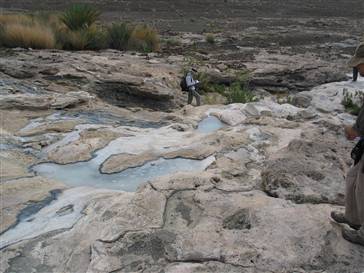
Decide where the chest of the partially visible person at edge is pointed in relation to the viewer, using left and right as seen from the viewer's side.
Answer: facing to the left of the viewer

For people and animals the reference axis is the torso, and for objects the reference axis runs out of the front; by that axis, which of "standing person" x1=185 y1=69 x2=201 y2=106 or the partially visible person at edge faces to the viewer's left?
the partially visible person at edge

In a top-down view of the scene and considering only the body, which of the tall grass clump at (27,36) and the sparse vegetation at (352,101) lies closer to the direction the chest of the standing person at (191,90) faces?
the sparse vegetation

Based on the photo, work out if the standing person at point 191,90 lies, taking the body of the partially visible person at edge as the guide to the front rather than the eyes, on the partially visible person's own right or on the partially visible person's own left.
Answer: on the partially visible person's own right

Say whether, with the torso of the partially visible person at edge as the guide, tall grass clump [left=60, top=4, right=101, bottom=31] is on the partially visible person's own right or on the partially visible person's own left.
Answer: on the partially visible person's own right

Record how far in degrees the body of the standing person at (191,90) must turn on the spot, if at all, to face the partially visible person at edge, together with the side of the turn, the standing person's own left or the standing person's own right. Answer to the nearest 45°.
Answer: approximately 90° to the standing person's own right

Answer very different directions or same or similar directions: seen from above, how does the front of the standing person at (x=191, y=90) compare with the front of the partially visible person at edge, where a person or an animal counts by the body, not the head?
very different directions

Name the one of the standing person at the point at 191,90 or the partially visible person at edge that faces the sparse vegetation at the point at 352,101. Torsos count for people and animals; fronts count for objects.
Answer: the standing person

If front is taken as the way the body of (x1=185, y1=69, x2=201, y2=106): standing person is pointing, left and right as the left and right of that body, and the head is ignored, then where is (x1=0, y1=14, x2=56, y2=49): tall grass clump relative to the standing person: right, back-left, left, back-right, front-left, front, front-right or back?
back-left

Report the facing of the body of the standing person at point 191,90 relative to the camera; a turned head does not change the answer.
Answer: to the viewer's right

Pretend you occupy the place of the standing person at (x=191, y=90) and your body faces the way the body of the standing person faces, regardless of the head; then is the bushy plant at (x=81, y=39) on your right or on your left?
on your left

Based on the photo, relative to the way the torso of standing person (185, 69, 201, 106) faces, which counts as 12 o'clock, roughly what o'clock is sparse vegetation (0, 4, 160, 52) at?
The sparse vegetation is roughly at 8 o'clock from the standing person.

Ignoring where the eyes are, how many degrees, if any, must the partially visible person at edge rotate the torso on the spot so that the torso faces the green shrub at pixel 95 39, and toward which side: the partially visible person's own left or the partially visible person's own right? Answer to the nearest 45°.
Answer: approximately 45° to the partially visible person's own right

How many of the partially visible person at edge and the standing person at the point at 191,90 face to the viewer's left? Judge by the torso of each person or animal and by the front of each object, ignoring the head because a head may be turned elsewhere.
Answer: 1

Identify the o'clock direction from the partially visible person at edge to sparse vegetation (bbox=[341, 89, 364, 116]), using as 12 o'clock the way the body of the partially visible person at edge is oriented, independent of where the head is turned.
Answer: The sparse vegetation is roughly at 3 o'clock from the partially visible person at edge.
